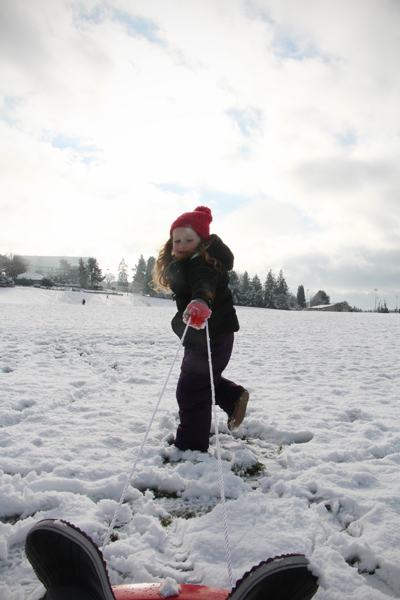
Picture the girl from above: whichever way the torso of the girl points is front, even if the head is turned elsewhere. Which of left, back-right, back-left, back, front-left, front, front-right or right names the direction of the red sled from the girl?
front-left

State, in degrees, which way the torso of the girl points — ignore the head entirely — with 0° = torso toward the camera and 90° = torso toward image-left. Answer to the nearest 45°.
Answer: approximately 45°
